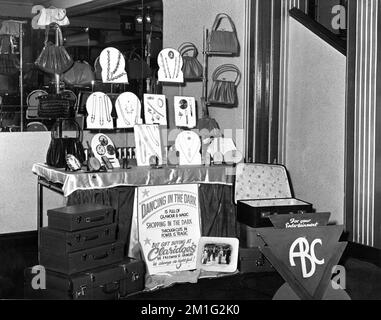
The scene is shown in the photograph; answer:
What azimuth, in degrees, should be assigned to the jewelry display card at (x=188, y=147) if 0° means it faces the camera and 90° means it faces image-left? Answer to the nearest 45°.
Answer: approximately 0°

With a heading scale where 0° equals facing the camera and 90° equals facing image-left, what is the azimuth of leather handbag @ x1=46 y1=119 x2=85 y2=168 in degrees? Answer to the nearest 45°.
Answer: approximately 0°

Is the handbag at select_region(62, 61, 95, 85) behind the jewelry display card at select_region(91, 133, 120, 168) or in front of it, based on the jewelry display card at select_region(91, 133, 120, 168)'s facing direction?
behind

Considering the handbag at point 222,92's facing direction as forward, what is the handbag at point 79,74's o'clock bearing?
the handbag at point 79,74 is roughly at 3 o'clock from the handbag at point 222,92.

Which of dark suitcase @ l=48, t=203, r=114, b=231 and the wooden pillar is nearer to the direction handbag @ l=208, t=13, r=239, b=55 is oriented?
the dark suitcase

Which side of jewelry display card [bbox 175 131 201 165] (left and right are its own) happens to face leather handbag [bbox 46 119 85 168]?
right

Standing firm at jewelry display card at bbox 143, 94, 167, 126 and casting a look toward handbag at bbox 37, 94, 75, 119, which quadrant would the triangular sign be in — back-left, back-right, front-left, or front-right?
back-left

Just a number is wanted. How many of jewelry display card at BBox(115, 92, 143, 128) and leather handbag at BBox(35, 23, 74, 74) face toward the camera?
2

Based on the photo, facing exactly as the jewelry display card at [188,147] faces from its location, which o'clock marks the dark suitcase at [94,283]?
The dark suitcase is roughly at 1 o'clock from the jewelry display card.
